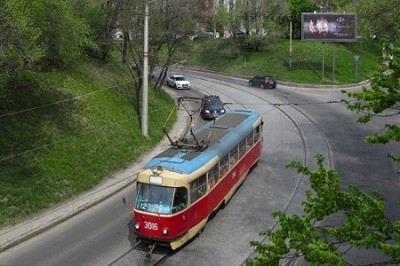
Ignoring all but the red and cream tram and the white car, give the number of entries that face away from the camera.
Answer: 0

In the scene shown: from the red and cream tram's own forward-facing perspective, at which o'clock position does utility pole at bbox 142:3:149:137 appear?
The utility pole is roughly at 4 o'clock from the red and cream tram.

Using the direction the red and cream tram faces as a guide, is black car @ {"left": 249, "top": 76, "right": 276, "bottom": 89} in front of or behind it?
behind

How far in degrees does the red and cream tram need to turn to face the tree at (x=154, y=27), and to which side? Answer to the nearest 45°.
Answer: approximately 135° to its right

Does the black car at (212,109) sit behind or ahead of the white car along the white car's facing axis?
ahead

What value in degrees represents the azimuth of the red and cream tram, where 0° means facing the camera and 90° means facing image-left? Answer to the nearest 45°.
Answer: approximately 45°

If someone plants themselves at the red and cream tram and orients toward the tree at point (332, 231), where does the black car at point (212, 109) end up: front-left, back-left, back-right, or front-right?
back-left

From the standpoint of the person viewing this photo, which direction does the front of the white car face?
facing the viewer and to the right of the viewer

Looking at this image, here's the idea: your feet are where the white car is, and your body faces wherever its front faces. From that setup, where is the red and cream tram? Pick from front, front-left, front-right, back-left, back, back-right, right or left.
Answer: front-right
